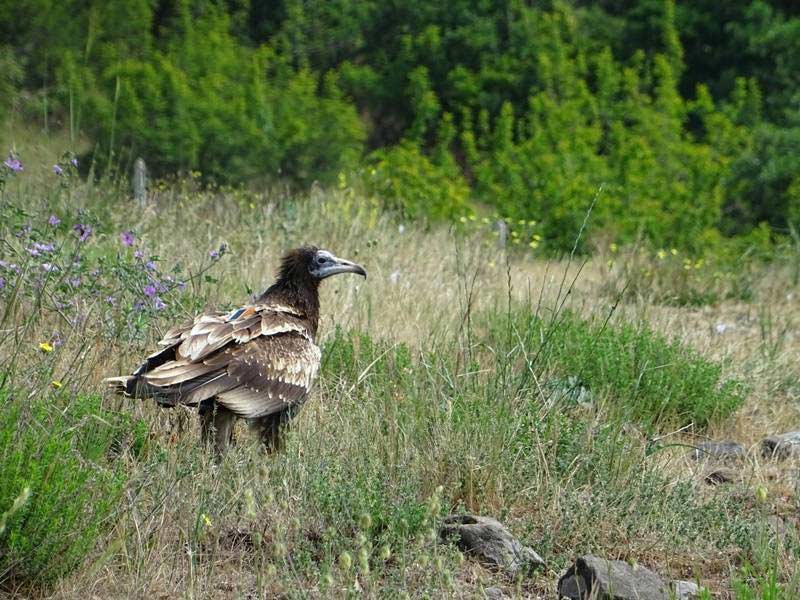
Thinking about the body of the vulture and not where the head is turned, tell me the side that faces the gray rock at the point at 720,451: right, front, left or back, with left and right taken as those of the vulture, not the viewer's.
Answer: front

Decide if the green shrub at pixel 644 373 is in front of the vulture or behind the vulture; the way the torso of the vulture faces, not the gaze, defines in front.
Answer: in front

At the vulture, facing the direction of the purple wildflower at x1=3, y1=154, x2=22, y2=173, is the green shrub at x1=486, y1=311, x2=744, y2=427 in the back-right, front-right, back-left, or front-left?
back-right

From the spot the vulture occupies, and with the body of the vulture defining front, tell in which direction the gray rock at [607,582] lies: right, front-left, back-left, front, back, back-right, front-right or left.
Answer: front-right

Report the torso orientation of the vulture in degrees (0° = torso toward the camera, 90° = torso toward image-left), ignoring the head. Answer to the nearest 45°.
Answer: approximately 270°

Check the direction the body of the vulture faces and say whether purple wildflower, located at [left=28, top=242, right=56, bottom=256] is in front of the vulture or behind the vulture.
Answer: behind

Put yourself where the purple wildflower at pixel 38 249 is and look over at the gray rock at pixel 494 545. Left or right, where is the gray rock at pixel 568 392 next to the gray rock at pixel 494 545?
left

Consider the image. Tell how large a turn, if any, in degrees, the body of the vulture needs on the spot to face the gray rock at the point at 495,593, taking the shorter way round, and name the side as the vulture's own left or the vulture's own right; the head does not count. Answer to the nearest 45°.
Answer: approximately 45° to the vulture's own right

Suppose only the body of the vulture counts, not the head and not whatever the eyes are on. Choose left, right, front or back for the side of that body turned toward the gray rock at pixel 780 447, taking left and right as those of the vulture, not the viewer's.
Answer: front

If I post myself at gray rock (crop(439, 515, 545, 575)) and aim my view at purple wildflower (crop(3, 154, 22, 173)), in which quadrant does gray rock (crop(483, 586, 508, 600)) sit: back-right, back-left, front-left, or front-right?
back-left

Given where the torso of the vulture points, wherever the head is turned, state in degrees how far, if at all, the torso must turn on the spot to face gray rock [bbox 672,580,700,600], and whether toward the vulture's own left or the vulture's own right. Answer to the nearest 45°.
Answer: approximately 45° to the vulture's own right
